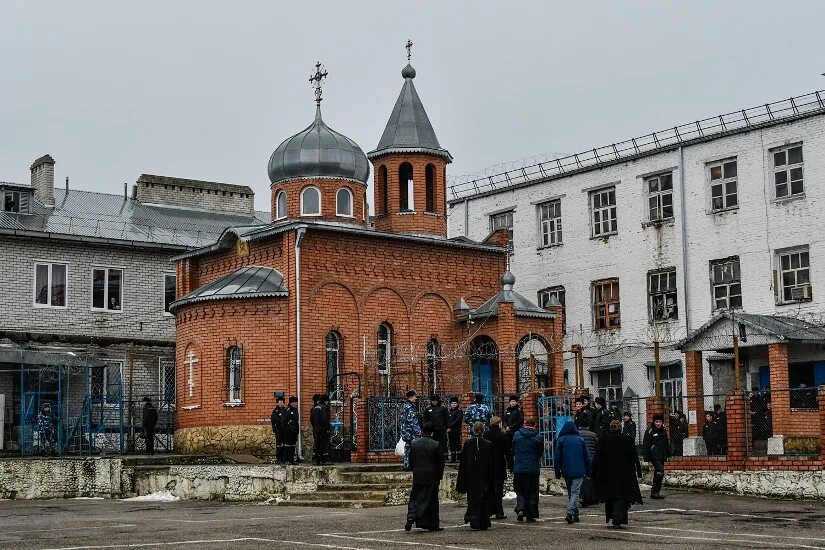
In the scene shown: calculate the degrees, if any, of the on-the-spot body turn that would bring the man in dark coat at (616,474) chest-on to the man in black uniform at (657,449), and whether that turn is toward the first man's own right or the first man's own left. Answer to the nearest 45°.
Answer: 0° — they already face them

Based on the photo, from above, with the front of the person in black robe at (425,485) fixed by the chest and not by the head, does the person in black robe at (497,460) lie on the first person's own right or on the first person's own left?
on the first person's own right

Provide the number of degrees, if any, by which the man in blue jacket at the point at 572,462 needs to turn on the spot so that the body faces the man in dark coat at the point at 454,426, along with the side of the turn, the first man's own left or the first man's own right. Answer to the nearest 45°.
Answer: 0° — they already face them

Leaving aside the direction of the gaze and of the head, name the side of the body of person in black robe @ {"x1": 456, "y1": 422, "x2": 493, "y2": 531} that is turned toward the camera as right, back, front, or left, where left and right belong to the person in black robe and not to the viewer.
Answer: back

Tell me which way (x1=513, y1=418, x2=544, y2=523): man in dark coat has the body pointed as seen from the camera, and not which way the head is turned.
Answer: away from the camera

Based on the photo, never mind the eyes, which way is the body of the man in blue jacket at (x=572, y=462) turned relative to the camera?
away from the camera

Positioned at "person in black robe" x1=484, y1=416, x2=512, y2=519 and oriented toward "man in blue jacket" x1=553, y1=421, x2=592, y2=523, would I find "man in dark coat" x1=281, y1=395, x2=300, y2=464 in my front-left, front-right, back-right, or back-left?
back-left

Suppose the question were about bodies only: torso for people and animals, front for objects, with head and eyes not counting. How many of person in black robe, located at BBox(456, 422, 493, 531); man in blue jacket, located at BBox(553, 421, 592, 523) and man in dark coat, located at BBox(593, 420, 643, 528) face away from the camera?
3

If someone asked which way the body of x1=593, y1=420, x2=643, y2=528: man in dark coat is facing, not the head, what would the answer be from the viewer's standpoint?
away from the camera

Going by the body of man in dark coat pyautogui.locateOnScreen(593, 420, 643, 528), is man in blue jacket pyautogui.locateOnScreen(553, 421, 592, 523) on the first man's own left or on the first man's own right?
on the first man's own left

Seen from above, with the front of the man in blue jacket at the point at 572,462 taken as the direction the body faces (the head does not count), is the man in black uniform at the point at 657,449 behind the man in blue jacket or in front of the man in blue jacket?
in front

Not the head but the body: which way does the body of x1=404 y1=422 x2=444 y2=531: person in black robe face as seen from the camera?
away from the camera

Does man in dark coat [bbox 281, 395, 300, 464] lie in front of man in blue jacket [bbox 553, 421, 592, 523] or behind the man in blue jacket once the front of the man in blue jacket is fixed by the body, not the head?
in front
